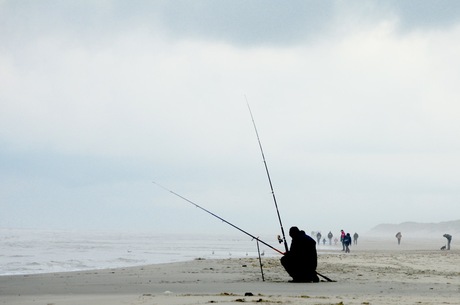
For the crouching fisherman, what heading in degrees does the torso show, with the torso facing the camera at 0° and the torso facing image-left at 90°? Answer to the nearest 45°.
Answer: approximately 90°
